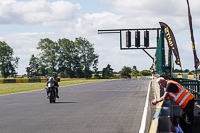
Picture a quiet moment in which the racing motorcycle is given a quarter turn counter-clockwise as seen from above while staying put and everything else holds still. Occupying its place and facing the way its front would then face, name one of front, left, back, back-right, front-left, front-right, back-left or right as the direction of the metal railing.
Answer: front-right

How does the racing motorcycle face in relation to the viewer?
toward the camera
